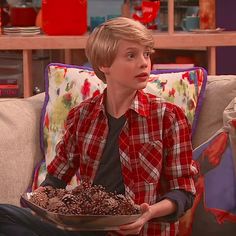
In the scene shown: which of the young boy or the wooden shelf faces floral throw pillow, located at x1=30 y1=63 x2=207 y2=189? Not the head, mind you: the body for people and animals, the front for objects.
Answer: the wooden shelf

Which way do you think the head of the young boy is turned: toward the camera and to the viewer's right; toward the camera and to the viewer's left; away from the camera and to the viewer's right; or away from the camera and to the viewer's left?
toward the camera and to the viewer's right

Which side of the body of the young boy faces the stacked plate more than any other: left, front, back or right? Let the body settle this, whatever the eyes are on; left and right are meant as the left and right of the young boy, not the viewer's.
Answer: back

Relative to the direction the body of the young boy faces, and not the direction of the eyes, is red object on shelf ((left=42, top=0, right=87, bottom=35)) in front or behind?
behind

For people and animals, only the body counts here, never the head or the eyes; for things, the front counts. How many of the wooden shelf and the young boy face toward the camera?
2

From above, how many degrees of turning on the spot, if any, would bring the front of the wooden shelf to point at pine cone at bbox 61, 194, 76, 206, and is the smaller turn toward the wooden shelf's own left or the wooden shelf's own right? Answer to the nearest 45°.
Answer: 0° — it already faces it

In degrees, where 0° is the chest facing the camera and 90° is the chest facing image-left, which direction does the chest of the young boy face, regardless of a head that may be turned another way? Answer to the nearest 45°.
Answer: approximately 0°

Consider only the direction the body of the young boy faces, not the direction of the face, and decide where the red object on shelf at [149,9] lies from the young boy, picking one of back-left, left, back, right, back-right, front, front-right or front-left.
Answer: back
